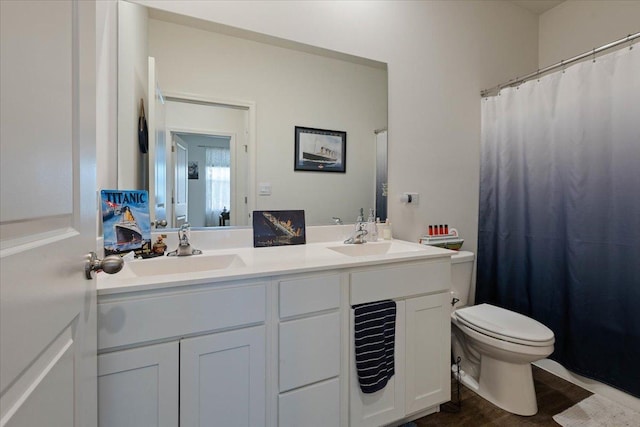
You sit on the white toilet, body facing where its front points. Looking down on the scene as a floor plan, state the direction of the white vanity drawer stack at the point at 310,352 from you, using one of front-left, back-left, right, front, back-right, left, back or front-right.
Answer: right

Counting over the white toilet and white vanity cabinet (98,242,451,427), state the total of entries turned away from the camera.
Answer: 0

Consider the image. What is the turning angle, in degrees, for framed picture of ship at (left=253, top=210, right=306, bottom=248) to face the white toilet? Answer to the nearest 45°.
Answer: approximately 90° to its left

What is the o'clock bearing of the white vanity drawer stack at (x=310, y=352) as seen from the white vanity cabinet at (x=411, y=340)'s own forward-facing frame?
the white vanity drawer stack at (x=310, y=352) is roughly at 3 o'clock from the white vanity cabinet at (x=411, y=340).

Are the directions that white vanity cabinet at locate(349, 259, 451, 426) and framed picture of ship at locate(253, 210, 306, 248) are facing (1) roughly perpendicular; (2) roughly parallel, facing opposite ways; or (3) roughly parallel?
roughly parallel

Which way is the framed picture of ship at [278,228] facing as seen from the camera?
toward the camera

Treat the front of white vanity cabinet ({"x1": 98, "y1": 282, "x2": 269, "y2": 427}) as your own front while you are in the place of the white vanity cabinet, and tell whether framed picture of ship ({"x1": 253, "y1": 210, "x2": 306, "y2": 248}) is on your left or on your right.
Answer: on your left

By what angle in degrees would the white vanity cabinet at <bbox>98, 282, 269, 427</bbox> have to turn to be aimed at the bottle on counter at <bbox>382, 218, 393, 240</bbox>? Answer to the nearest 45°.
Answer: approximately 45° to its left

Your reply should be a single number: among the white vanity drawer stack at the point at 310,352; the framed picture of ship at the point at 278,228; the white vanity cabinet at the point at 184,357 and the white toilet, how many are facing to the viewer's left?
0

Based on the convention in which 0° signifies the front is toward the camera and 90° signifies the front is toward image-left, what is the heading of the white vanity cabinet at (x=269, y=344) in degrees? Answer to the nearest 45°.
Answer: approximately 315°

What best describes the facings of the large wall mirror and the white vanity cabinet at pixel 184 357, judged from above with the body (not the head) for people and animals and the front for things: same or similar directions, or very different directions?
same or similar directions

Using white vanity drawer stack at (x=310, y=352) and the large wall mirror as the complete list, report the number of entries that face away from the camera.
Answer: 0
